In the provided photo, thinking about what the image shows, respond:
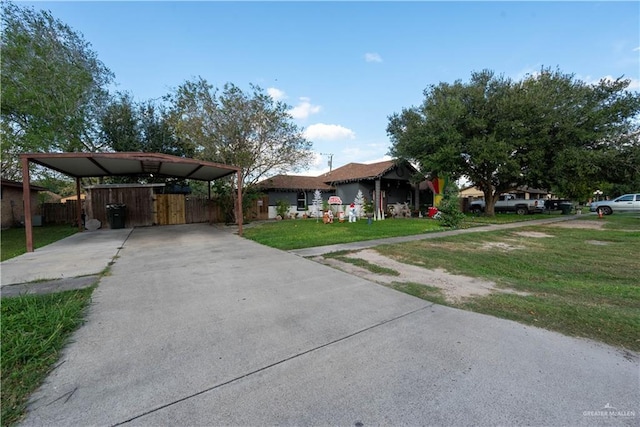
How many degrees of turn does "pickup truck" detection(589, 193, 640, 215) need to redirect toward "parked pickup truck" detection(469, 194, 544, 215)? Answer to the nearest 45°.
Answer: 0° — it already faces it

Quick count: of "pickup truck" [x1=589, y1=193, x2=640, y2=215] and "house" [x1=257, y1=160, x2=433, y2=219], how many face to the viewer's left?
1

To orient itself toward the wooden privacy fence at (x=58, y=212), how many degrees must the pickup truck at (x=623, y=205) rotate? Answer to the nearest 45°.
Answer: approximately 45° to its left

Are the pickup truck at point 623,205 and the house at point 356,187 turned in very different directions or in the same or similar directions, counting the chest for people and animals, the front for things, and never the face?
very different directions

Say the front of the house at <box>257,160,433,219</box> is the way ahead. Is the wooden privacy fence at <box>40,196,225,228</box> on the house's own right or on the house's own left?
on the house's own right

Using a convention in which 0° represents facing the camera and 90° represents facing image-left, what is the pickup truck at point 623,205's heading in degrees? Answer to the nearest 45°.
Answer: approximately 90°

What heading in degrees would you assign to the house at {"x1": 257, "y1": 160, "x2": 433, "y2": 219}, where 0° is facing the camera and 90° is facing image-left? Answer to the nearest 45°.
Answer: approximately 315°

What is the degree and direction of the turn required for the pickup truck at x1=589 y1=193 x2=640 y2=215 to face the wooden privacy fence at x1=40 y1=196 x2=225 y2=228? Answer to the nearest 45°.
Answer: approximately 45° to its left

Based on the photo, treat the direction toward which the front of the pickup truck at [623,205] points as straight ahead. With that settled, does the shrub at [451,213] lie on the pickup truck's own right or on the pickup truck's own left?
on the pickup truck's own left

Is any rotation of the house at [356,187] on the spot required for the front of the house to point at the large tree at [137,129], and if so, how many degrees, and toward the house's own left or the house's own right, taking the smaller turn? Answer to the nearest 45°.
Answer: approximately 135° to the house's own right

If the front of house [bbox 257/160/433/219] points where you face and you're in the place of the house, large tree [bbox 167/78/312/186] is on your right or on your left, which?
on your right

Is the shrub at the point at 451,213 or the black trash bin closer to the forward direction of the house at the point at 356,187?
the shrub

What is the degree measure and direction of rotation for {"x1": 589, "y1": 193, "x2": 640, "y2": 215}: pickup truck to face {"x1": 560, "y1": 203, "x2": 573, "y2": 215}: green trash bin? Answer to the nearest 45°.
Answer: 0° — it already faces it

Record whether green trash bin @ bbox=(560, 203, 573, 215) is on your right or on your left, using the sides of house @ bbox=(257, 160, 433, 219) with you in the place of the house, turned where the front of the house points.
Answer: on your left

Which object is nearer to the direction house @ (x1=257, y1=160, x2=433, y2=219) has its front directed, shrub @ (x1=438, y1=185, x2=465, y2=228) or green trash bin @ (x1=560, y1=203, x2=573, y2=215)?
the shrub
